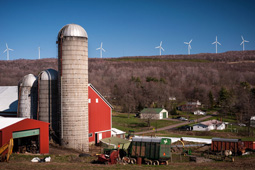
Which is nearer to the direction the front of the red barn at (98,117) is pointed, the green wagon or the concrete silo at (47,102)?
the green wagon

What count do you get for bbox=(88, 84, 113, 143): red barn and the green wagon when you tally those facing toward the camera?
1

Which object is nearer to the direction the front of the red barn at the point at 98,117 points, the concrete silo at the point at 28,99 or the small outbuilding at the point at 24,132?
the small outbuilding

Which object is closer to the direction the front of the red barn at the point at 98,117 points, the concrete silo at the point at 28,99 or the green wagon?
the green wagon

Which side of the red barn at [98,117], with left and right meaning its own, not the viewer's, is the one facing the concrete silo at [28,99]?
right

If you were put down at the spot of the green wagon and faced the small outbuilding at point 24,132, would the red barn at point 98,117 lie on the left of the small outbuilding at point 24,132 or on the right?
right

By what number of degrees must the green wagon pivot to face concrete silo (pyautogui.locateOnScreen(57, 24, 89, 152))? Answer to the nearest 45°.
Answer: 0° — it already faces it

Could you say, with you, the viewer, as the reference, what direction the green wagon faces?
facing away from the viewer and to the left of the viewer

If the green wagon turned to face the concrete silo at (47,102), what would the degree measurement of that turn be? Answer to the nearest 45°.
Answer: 0° — it already faces it

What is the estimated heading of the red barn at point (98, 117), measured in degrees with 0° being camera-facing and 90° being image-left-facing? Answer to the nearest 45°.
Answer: approximately 0°

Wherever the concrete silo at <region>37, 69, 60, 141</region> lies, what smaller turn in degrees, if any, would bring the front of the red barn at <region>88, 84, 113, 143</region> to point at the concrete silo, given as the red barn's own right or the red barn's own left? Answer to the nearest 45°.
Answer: approximately 45° to the red barn's own right
